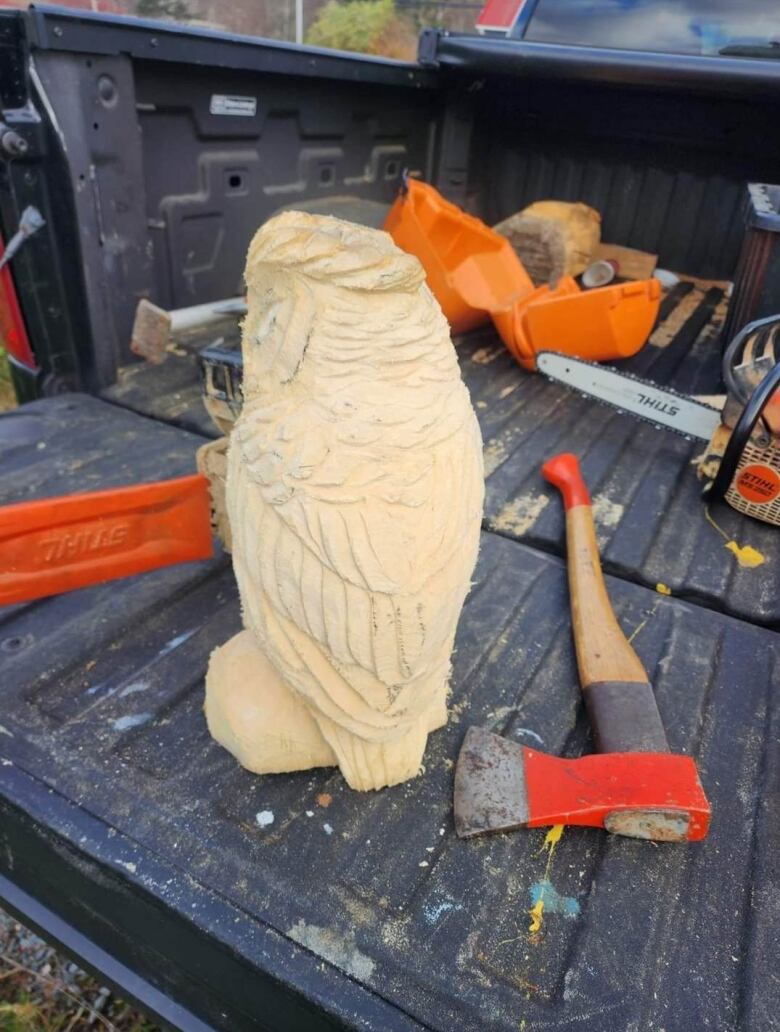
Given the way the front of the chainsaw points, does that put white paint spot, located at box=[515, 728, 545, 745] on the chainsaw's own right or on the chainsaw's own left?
on the chainsaw's own left

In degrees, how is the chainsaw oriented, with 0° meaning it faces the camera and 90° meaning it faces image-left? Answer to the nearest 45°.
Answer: approximately 90°

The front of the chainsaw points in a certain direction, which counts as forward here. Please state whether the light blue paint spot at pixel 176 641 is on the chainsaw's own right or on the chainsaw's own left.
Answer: on the chainsaw's own left

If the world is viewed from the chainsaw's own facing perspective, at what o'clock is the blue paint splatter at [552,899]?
The blue paint splatter is roughly at 9 o'clock from the chainsaw.

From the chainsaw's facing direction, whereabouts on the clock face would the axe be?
The axe is roughly at 9 o'clock from the chainsaw.

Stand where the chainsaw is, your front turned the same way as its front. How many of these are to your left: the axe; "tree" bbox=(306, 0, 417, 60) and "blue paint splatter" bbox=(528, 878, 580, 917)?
2

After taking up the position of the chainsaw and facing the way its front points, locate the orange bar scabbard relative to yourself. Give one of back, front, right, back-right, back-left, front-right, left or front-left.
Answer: front-left
